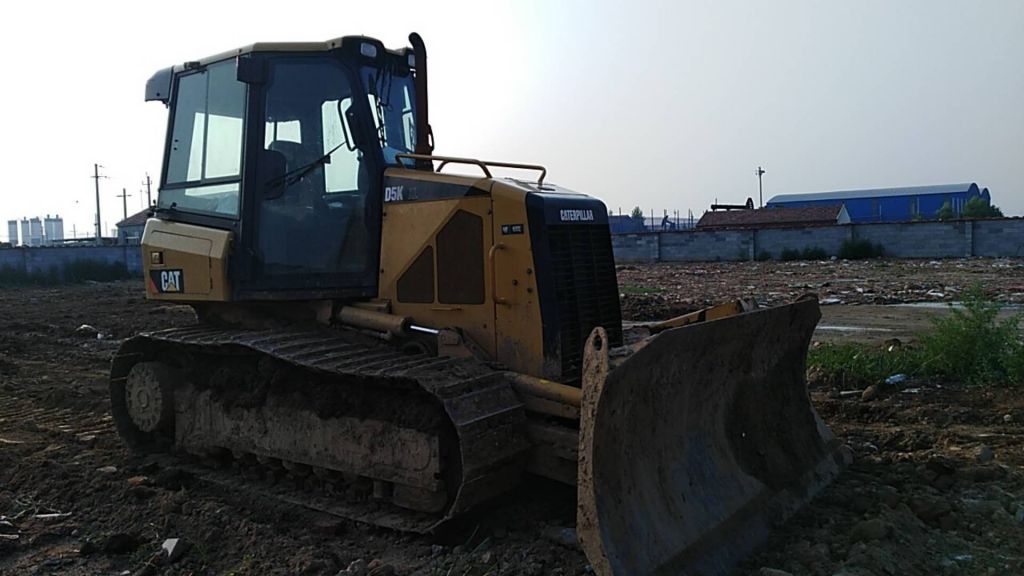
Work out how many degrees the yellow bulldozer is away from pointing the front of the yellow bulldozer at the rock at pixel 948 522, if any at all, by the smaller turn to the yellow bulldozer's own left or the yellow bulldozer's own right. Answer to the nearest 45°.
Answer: approximately 45° to the yellow bulldozer's own left

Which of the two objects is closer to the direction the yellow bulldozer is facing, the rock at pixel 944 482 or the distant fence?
the rock

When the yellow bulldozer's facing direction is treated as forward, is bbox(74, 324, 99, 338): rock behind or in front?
behind

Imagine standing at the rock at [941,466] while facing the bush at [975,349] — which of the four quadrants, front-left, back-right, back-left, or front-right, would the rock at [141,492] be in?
back-left

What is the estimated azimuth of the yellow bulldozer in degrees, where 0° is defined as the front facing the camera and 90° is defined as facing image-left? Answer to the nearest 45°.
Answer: approximately 315°

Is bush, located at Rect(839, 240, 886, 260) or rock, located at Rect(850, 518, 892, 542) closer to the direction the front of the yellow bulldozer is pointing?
the rock

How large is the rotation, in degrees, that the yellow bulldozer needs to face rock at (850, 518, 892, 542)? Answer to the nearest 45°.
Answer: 0° — it already faces it

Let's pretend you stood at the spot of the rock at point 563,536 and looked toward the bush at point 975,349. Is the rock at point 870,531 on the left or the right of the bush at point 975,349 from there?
right
